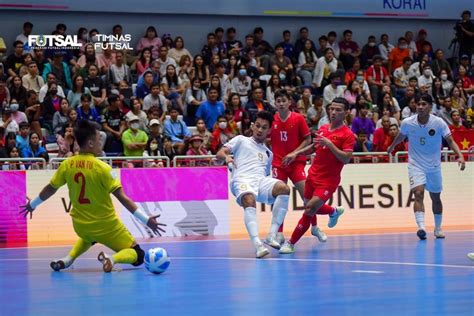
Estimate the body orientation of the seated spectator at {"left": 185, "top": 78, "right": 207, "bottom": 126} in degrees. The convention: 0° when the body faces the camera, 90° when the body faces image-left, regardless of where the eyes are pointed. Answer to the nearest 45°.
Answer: approximately 0°

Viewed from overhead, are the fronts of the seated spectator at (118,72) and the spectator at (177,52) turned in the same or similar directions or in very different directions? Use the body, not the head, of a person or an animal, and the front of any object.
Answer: same or similar directions

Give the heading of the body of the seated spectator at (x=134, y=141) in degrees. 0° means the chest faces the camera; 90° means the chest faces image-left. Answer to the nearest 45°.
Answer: approximately 0°

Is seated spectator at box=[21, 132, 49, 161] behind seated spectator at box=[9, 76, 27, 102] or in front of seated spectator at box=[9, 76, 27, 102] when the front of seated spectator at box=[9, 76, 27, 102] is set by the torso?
in front

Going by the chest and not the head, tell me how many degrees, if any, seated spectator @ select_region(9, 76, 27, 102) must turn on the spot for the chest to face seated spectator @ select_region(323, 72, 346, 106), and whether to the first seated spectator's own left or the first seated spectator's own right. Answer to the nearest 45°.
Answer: approximately 45° to the first seated spectator's own left

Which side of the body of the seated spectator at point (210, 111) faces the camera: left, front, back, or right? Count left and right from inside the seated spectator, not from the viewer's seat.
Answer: front

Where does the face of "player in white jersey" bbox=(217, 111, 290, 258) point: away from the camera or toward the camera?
toward the camera

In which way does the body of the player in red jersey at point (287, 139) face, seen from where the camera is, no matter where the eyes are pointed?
toward the camera

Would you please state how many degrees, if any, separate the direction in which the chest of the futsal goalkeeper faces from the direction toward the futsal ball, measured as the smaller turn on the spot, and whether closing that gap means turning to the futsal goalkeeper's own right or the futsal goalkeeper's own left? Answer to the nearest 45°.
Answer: approximately 90° to the futsal goalkeeper's own right

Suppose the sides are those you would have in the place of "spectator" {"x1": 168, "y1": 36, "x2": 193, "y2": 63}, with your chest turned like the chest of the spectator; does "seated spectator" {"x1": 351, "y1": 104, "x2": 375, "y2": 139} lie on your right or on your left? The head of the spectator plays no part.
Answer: on your left

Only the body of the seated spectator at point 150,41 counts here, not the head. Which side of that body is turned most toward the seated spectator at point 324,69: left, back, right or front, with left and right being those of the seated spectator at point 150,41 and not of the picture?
left

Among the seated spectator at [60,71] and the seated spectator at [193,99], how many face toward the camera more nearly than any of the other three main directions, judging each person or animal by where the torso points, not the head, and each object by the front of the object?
2

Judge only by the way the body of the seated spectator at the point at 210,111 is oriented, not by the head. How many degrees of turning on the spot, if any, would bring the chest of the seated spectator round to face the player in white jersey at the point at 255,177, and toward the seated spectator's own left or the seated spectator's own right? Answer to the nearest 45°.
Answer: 0° — they already face them

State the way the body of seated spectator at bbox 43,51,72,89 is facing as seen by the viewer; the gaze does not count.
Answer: toward the camera

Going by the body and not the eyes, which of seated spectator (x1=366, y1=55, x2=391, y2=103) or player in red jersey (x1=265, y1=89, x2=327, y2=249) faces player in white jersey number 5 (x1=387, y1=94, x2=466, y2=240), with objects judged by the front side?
the seated spectator

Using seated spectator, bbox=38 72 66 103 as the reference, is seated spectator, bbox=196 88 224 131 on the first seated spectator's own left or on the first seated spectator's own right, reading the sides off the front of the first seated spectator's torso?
on the first seated spectator's own left
